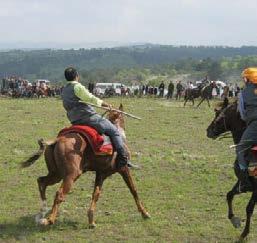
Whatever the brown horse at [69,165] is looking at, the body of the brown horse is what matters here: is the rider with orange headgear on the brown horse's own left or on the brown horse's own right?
on the brown horse's own right

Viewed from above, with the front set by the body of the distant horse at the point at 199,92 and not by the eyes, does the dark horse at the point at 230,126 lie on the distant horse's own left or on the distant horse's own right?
on the distant horse's own right

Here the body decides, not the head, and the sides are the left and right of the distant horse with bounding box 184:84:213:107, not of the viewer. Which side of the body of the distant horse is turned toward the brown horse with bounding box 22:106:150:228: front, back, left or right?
right

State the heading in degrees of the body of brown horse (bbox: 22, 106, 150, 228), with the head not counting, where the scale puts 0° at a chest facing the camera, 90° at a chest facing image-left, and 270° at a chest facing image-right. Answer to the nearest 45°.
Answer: approximately 225°

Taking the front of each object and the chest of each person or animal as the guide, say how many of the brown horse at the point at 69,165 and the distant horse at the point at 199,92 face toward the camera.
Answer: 0

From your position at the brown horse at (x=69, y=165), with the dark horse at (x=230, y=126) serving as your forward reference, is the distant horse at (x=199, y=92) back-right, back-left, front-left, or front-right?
front-left

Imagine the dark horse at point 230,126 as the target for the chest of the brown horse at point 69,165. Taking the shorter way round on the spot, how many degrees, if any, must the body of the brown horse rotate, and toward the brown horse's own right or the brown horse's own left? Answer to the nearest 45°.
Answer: approximately 45° to the brown horse's own right
